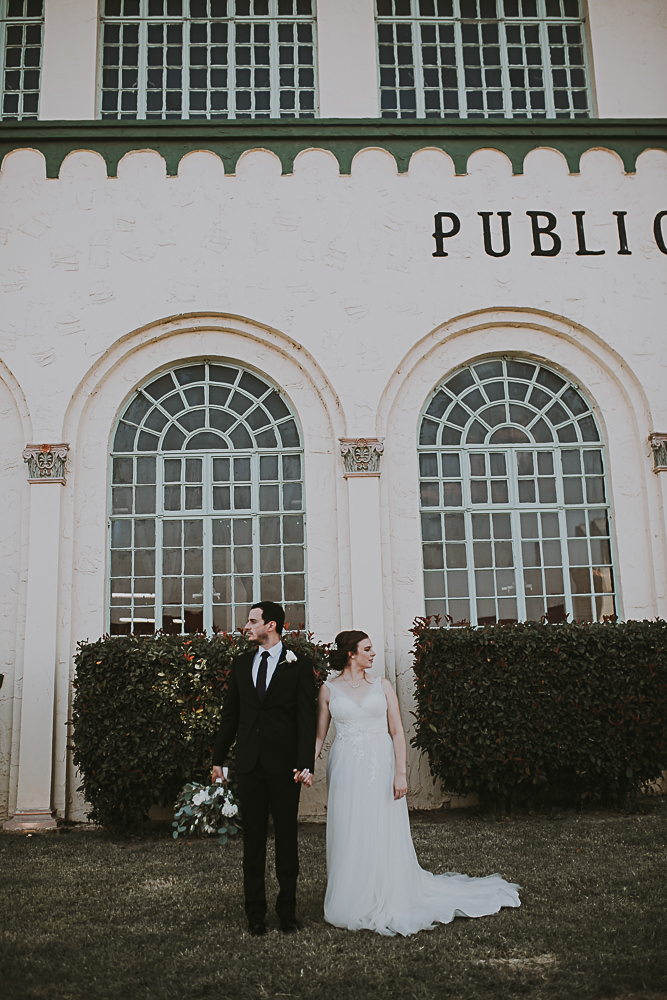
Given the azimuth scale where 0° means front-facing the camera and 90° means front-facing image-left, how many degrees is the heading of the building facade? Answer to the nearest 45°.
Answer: approximately 0°

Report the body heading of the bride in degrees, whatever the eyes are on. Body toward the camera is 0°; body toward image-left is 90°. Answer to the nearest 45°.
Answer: approximately 0°

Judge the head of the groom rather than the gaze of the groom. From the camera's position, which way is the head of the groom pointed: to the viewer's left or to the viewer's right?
to the viewer's left

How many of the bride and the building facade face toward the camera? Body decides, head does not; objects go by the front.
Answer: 2

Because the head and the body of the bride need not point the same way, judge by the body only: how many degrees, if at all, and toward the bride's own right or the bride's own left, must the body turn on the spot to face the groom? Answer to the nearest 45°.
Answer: approximately 45° to the bride's own right

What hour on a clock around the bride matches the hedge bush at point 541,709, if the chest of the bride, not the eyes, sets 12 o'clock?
The hedge bush is roughly at 7 o'clock from the bride.

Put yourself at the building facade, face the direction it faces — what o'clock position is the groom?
The groom is roughly at 12 o'clock from the building facade.

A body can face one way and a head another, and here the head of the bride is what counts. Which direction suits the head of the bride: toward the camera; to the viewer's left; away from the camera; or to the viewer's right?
to the viewer's right
